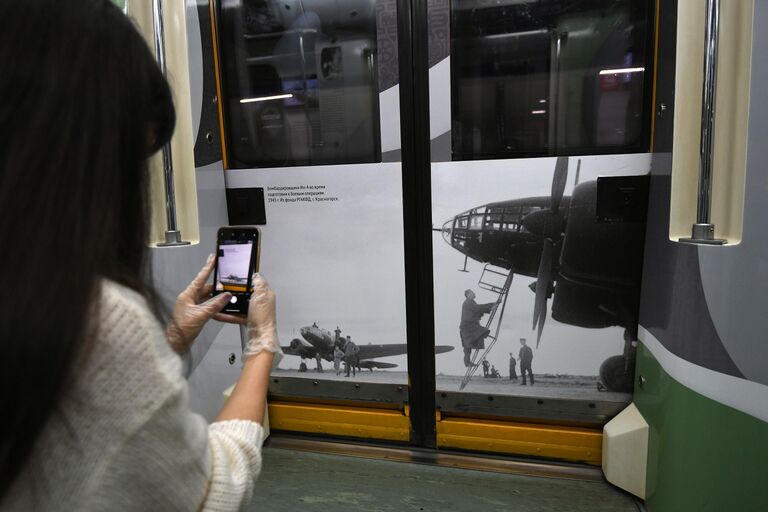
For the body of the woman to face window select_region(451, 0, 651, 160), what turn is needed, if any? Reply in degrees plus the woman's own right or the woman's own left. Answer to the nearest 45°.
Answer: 0° — they already face it

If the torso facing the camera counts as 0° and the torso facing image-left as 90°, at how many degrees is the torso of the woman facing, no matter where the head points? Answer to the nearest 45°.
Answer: approximately 225°

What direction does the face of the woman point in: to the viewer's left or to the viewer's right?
to the viewer's right
